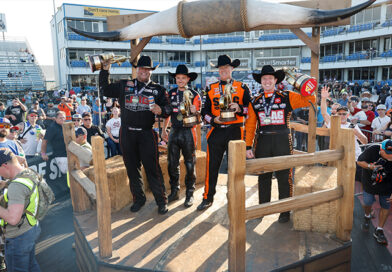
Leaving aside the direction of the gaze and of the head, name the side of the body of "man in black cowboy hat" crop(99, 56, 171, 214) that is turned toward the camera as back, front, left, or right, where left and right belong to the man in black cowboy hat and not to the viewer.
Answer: front

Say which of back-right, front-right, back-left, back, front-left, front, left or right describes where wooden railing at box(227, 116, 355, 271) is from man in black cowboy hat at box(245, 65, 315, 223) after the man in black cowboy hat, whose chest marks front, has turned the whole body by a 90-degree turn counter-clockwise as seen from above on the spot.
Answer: right

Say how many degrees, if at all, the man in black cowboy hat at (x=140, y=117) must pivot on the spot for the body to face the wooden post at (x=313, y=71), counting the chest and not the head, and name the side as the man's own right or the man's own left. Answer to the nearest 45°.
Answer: approximately 90° to the man's own left

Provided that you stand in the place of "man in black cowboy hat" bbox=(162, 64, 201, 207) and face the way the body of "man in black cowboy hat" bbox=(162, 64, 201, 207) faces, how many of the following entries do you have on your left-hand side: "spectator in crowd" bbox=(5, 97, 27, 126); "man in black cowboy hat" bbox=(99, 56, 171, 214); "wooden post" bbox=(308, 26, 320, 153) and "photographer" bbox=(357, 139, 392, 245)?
2

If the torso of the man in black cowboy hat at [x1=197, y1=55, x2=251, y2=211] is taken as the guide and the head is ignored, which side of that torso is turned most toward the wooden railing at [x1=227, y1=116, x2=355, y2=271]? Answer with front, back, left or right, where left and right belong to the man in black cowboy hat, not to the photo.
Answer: front

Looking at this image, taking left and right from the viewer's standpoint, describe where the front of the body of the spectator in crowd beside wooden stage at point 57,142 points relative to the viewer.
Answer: facing the viewer and to the right of the viewer

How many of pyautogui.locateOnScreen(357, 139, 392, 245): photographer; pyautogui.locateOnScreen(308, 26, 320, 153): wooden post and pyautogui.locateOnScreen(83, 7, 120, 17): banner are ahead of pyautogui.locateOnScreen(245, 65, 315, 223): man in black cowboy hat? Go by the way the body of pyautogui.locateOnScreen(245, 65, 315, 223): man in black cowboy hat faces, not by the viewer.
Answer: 0

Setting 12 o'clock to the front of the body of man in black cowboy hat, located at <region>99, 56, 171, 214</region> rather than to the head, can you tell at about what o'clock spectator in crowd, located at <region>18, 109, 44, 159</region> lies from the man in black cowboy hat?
The spectator in crowd is roughly at 5 o'clock from the man in black cowboy hat.

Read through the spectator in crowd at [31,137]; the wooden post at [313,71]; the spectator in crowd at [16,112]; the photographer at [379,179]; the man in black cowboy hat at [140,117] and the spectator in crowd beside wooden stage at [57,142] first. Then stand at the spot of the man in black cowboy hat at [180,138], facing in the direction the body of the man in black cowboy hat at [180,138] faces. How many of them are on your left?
2

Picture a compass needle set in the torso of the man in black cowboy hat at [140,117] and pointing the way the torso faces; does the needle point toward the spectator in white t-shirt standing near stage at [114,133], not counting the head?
no

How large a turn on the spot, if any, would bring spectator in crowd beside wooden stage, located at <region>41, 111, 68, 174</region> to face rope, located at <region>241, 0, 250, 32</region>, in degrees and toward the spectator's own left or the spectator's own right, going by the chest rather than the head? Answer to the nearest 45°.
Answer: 0° — they already face it

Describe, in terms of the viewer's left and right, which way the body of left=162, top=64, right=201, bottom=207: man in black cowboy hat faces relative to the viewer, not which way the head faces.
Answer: facing the viewer

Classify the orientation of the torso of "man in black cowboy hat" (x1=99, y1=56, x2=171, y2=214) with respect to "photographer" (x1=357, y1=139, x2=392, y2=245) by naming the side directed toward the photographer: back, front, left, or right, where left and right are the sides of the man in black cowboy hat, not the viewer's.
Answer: left

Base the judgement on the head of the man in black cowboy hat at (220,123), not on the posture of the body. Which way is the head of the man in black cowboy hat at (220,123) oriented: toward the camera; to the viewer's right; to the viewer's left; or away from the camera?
toward the camera
